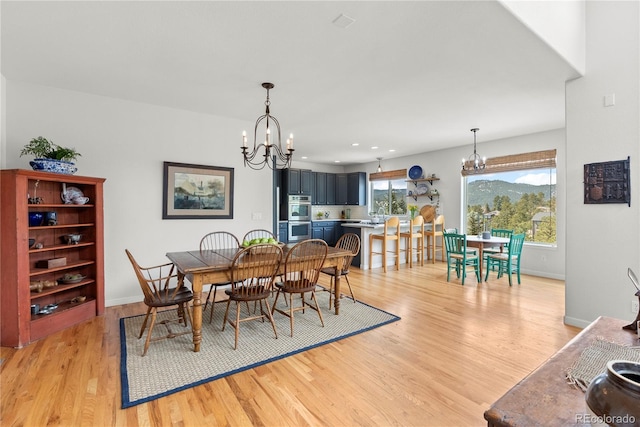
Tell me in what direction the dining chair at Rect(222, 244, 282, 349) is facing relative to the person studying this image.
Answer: facing away from the viewer and to the left of the viewer

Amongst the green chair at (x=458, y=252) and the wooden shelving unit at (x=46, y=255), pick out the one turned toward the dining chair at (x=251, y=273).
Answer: the wooden shelving unit

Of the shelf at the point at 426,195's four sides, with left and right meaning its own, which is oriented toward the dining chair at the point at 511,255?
left

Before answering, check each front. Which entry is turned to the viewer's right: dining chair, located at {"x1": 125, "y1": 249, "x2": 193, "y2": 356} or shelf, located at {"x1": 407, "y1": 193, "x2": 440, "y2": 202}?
the dining chair

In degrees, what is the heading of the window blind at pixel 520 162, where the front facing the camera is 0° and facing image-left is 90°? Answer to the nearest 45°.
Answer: approximately 45°

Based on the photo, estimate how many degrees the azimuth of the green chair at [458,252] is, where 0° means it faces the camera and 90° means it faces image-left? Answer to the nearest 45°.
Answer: approximately 225°

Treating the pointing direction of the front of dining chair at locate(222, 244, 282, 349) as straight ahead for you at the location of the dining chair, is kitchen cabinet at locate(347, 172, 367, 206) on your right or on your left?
on your right

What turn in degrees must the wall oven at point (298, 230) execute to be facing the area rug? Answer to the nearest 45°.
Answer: approximately 45° to its right

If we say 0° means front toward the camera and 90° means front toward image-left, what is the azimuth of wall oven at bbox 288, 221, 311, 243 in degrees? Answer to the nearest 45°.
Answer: approximately 315°

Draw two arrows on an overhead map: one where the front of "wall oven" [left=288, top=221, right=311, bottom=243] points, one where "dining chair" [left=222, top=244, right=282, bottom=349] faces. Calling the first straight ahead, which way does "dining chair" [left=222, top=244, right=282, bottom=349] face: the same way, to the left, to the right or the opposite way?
the opposite way

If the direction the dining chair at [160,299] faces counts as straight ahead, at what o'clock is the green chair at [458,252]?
The green chair is roughly at 12 o'clock from the dining chair.
